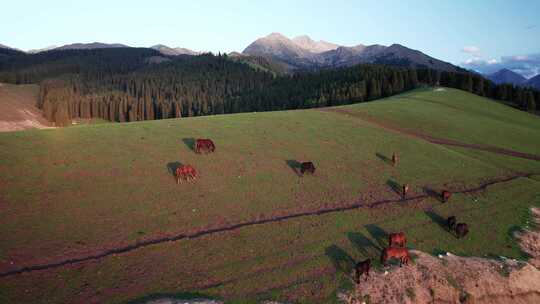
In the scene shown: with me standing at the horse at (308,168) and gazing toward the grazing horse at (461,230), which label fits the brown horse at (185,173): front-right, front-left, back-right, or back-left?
back-right

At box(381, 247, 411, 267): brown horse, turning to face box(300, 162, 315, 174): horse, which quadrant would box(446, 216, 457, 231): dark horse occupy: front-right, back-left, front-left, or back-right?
front-right
